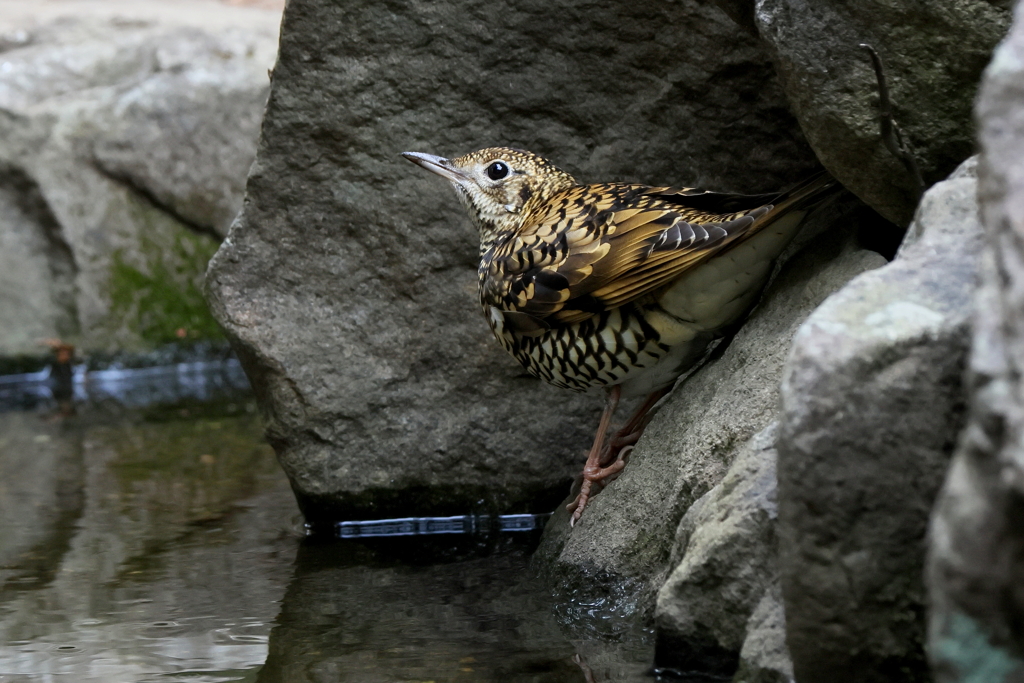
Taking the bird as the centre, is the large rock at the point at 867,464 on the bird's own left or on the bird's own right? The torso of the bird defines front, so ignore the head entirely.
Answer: on the bird's own left

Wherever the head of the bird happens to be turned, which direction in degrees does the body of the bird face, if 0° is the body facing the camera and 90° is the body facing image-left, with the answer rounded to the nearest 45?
approximately 90°

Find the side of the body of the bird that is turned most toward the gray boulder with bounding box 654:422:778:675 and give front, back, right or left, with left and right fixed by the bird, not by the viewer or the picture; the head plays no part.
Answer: left

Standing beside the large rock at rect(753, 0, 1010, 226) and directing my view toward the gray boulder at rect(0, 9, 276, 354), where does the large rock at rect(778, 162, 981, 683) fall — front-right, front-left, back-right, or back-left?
back-left

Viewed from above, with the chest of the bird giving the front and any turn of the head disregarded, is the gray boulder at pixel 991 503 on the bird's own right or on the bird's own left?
on the bird's own left

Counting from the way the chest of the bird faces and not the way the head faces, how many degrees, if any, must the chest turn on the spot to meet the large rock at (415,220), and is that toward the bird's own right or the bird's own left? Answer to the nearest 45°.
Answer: approximately 45° to the bird's own right

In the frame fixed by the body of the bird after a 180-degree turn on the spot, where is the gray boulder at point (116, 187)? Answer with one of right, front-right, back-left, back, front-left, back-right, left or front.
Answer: back-left
